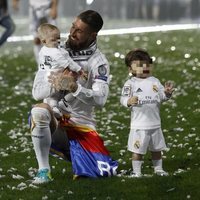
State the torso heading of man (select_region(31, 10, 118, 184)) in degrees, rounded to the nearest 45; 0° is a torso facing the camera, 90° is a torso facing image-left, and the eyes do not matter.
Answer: approximately 45°

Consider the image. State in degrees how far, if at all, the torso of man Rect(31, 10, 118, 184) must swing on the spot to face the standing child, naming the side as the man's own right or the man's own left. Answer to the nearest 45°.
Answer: approximately 135° to the man's own left
